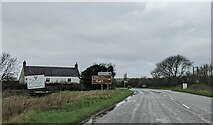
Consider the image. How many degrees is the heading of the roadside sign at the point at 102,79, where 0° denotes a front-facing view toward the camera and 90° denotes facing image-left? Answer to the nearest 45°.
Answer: approximately 0°

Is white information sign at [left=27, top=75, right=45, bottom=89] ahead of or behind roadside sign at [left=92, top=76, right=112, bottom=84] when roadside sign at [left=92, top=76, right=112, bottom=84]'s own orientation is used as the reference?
ahead

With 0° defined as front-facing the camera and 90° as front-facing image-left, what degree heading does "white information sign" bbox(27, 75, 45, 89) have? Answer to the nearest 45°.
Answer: approximately 0°

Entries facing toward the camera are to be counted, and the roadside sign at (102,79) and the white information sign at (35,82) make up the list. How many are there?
2
